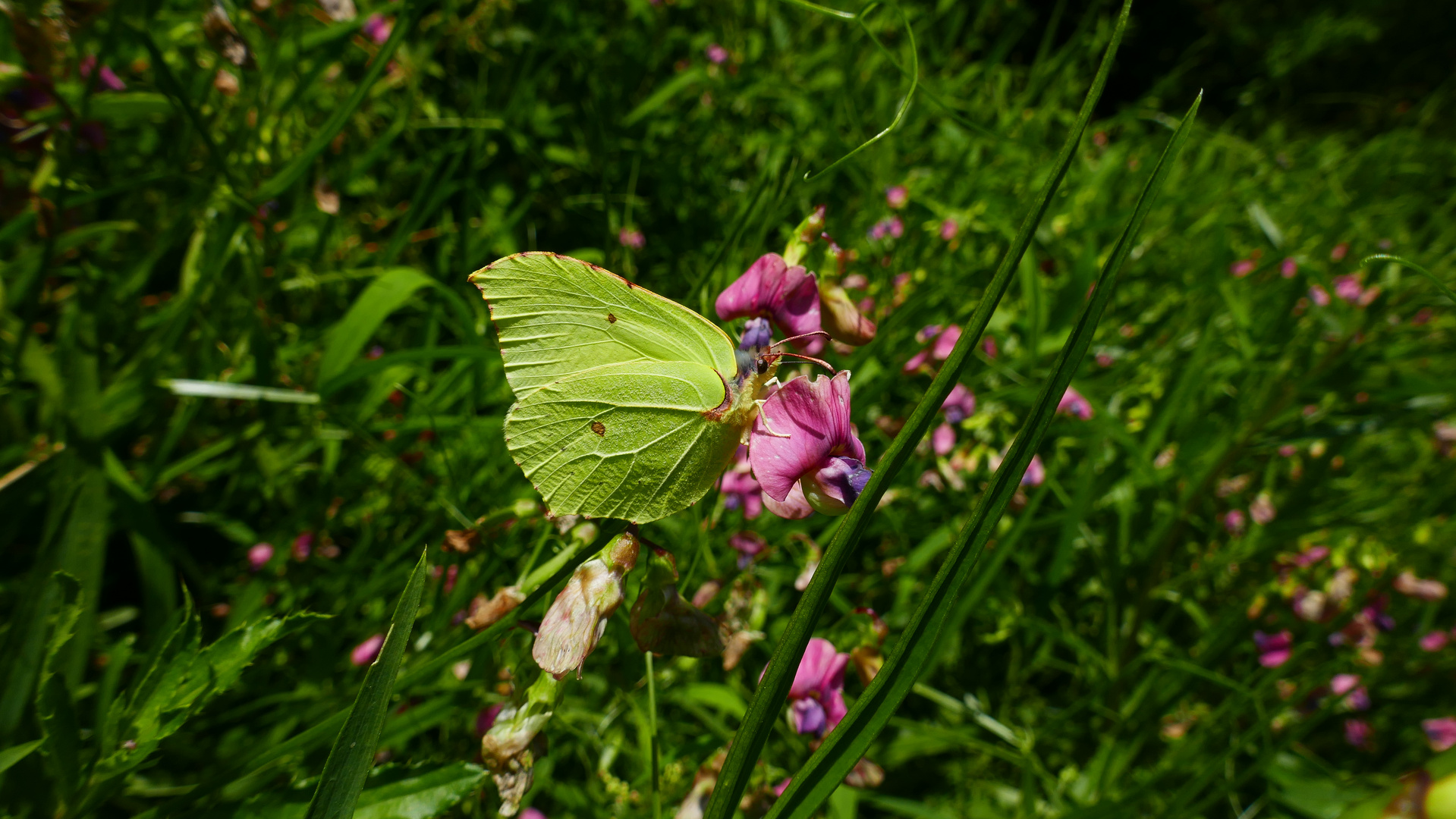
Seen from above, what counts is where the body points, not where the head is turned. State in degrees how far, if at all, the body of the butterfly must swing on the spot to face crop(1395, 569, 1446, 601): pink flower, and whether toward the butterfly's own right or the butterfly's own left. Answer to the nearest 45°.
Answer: approximately 45° to the butterfly's own left

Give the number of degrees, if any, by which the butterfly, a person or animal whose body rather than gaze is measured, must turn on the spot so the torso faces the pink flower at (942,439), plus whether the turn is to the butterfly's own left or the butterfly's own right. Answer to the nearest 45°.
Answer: approximately 45° to the butterfly's own left

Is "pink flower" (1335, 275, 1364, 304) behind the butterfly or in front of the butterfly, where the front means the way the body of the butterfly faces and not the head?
in front

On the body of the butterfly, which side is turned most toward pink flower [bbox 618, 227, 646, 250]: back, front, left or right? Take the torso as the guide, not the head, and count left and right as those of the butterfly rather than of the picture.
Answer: left

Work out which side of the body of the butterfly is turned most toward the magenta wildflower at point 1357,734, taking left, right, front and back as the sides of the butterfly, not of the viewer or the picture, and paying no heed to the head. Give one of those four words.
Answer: front

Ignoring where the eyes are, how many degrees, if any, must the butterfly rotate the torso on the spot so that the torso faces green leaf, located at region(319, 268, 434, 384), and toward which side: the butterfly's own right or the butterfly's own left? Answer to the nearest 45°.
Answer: approximately 135° to the butterfly's own left

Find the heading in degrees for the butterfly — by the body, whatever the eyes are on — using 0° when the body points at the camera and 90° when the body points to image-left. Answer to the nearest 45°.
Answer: approximately 270°

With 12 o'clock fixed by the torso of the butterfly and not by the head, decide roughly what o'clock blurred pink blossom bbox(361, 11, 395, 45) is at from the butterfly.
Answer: The blurred pink blossom is roughly at 8 o'clock from the butterfly.

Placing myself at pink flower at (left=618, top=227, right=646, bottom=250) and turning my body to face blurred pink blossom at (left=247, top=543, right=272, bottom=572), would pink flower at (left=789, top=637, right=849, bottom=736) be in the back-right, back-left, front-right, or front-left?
front-left
